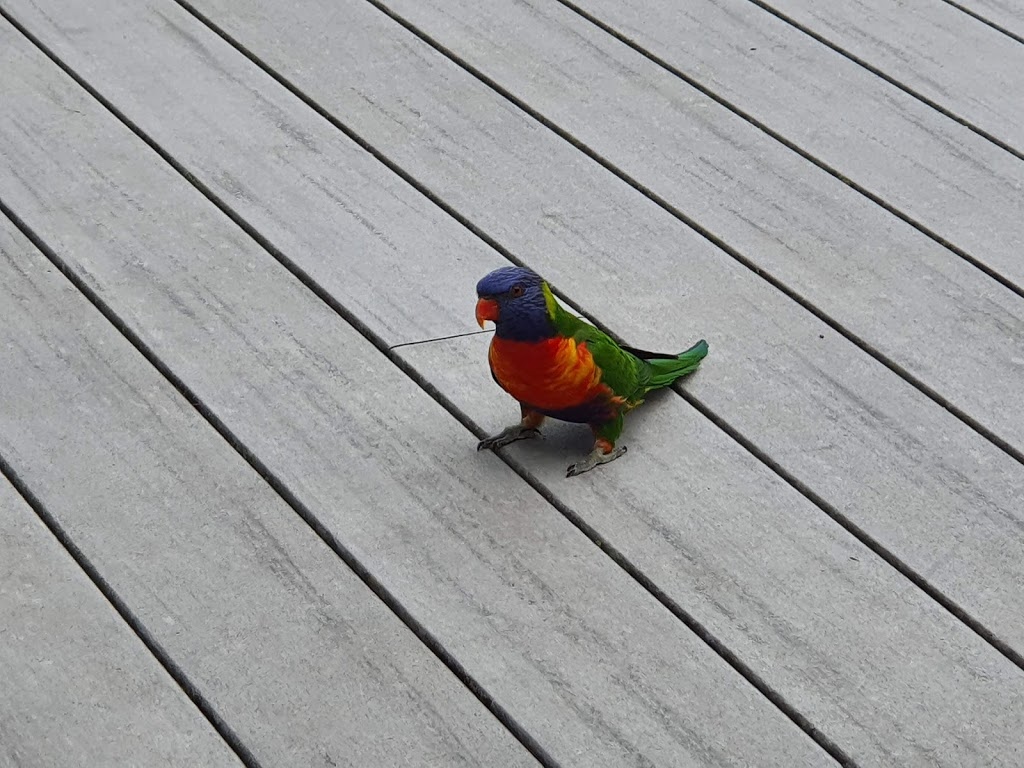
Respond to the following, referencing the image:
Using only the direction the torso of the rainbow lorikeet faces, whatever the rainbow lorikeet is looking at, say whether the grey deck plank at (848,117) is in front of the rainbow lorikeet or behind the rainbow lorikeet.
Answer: behind

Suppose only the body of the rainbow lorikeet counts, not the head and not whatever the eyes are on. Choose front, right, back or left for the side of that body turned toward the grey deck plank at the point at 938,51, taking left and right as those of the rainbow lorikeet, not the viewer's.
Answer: back

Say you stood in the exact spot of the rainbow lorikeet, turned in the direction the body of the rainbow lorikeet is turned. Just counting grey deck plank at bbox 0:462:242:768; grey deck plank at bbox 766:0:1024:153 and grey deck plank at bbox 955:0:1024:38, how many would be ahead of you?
1

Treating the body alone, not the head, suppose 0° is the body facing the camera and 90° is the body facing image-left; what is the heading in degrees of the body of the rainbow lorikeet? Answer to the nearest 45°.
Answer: approximately 45°

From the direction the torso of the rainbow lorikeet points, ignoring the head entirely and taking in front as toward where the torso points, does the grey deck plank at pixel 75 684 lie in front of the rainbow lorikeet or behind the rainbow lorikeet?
in front
